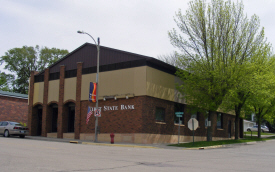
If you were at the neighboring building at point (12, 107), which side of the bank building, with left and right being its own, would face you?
right

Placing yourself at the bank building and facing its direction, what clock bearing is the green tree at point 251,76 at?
The green tree is roughly at 8 o'clock from the bank building.

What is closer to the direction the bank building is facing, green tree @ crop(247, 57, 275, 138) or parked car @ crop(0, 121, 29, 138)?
the parked car

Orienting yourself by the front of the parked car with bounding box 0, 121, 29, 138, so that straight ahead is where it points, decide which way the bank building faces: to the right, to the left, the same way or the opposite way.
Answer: to the left

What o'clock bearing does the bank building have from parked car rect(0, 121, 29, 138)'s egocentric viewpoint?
The bank building is roughly at 5 o'clock from the parked car.

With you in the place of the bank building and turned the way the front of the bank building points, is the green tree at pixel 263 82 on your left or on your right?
on your left

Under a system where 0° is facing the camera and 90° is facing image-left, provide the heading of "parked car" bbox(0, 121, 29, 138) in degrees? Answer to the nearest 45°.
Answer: approximately 135°
